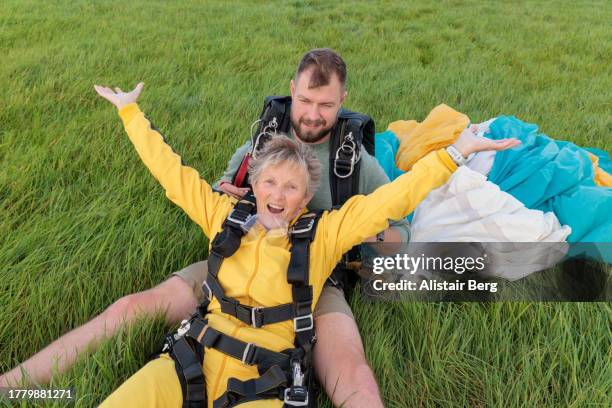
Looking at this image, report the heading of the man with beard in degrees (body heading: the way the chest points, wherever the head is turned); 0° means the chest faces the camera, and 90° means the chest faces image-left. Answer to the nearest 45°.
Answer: approximately 0°

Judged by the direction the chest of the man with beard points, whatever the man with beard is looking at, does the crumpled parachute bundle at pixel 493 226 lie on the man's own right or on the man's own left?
on the man's own left

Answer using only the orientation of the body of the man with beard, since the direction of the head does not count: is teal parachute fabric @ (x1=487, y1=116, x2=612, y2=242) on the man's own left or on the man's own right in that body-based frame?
on the man's own left
